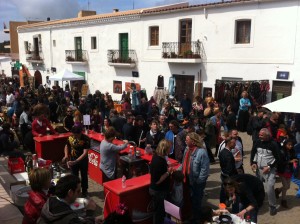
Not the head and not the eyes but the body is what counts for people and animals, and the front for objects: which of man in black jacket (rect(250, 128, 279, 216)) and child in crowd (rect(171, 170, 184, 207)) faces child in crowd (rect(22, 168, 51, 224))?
the man in black jacket

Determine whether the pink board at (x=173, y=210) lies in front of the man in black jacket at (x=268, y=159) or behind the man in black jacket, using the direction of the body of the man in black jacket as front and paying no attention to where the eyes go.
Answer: in front

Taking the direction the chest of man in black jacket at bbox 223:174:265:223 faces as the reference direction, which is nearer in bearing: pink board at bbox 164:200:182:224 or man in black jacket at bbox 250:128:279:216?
the pink board

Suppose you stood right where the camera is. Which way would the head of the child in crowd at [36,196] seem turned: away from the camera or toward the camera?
away from the camera

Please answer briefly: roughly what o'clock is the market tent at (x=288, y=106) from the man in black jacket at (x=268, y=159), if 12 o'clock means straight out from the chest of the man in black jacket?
The market tent is roughly at 5 o'clock from the man in black jacket.

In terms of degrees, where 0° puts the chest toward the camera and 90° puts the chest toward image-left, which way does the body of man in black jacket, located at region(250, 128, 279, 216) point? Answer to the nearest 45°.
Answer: approximately 45°

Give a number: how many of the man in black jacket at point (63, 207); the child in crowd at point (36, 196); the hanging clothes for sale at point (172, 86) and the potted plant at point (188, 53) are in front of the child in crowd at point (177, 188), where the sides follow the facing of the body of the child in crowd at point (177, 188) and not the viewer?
2

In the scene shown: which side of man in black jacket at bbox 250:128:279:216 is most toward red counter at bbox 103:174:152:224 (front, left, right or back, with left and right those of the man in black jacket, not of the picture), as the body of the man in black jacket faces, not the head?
front

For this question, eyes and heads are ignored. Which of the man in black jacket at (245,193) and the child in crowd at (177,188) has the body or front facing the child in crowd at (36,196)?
the man in black jacket

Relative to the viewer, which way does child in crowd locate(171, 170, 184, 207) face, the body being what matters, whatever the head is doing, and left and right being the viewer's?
facing away from the viewer

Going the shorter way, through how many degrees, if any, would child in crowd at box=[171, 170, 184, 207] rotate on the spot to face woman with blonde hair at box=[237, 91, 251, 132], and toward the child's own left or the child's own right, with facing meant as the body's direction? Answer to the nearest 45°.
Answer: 0° — they already face them
